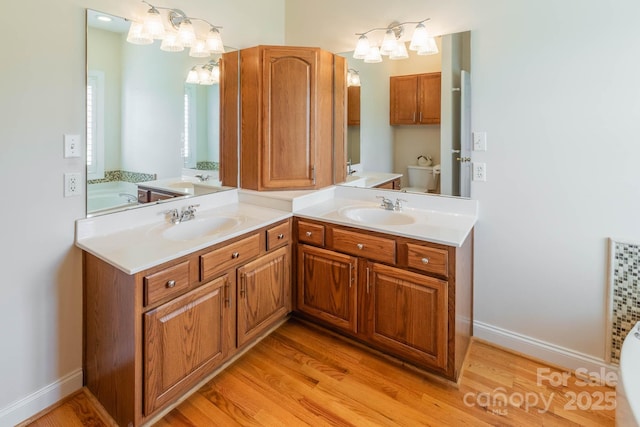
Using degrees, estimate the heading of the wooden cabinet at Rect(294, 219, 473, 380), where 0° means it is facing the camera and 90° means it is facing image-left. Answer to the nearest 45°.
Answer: approximately 45°

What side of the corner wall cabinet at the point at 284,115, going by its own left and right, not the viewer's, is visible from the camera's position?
front

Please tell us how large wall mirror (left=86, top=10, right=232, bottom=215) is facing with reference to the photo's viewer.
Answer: facing the viewer and to the right of the viewer

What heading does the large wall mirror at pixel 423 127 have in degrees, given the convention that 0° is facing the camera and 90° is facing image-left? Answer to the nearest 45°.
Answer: approximately 45°
